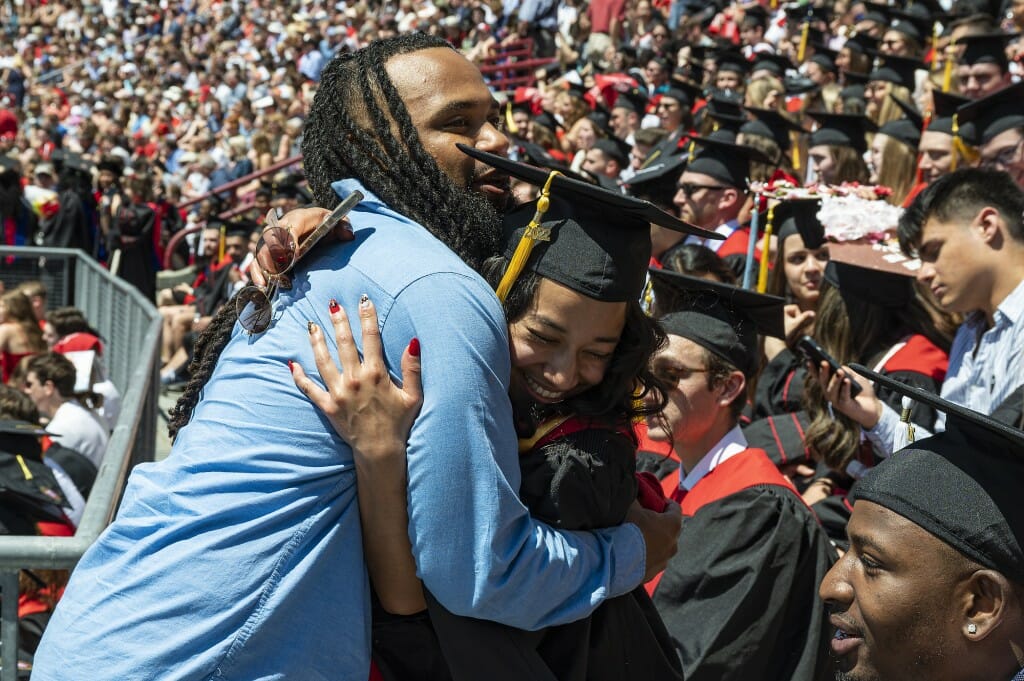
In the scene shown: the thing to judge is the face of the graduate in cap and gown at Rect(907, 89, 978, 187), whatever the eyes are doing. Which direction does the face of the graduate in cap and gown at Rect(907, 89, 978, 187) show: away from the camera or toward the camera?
toward the camera

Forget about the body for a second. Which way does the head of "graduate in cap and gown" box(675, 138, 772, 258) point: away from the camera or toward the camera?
toward the camera

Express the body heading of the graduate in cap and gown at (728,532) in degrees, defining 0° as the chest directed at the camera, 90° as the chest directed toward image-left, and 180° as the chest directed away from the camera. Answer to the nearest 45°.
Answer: approximately 90°

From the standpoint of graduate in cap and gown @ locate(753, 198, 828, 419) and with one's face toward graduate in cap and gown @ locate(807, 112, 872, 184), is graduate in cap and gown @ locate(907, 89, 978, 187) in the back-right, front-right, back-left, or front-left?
front-right

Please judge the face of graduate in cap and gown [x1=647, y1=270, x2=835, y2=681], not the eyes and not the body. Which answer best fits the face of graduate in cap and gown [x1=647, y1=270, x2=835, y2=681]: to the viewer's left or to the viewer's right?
to the viewer's left

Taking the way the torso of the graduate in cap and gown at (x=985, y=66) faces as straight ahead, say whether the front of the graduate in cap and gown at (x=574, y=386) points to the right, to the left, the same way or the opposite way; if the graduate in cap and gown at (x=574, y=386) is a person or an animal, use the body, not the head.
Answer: the same way

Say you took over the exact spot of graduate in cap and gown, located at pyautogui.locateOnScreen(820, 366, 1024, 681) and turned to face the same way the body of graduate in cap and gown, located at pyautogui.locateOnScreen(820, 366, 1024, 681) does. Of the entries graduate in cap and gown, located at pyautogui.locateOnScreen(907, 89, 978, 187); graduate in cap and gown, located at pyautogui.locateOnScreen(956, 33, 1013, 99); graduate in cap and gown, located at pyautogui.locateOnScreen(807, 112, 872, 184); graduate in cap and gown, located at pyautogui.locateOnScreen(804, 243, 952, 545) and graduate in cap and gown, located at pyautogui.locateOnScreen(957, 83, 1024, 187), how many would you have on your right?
5

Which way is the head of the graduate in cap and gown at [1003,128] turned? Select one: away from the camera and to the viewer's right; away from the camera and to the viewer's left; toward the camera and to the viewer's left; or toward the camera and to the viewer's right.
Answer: toward the camera and to the viewer's left

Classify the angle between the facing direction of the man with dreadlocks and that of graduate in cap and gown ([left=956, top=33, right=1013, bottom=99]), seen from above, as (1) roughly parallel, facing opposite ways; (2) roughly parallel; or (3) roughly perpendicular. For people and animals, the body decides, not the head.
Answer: roughly parallel, facing opposite ways

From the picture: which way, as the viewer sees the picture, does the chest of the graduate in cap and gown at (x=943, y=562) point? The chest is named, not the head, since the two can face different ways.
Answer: to the viewer's left
